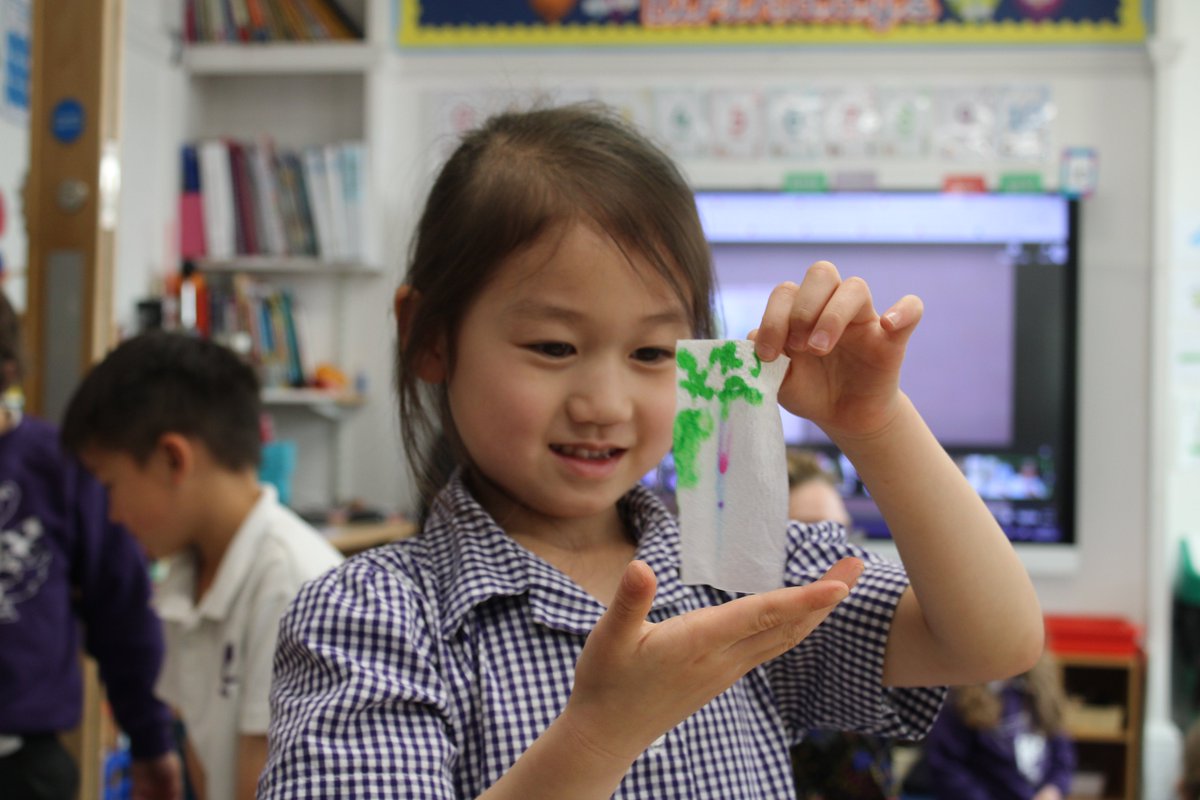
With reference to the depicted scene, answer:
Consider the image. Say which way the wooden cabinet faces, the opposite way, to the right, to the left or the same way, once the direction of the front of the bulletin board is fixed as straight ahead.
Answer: the same way

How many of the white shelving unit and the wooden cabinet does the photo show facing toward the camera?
2

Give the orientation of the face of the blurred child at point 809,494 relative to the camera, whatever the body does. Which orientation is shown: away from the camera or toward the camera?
toward the camera

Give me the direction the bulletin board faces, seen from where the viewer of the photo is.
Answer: facing the viewer

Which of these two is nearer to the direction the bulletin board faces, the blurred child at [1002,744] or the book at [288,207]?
the blurred child

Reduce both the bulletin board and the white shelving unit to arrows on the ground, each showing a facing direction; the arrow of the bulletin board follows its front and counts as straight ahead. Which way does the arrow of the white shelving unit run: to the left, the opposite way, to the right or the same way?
the same way

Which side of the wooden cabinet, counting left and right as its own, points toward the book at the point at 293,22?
right

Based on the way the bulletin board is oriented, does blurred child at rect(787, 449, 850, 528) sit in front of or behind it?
in front

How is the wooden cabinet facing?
toward the camera
